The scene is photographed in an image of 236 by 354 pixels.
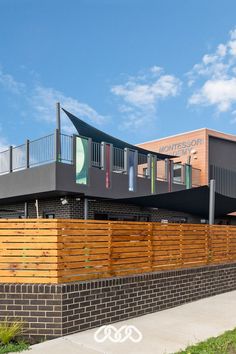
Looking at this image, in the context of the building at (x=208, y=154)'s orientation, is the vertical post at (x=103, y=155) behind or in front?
in front

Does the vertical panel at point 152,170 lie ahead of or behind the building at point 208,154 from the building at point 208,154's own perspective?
ahead

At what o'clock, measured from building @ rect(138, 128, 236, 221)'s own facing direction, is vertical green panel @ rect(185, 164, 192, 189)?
The vertical green panel is roughly at 11 o'clock from the building.

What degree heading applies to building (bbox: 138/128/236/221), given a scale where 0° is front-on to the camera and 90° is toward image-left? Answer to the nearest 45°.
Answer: approximately 45°

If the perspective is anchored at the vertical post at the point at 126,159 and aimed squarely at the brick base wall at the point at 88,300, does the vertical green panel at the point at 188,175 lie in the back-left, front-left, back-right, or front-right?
back-left

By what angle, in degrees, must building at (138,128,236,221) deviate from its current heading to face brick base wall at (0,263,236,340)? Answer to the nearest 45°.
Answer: approximately 45° to its left

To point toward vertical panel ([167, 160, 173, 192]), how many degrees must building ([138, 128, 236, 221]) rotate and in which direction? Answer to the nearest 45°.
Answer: approximately 45° to its left
